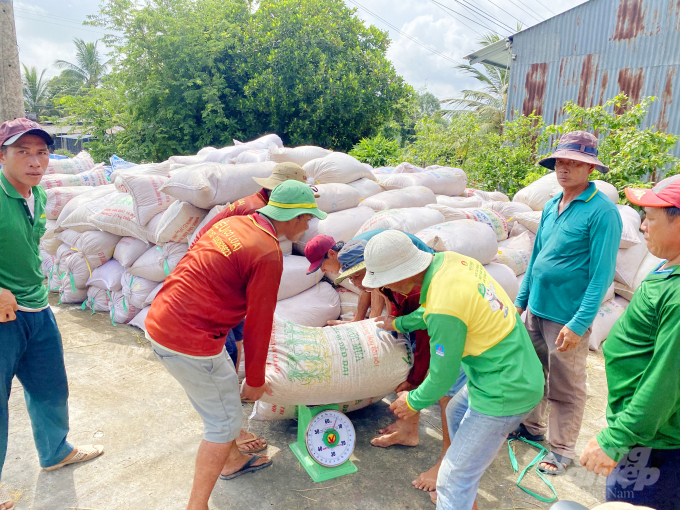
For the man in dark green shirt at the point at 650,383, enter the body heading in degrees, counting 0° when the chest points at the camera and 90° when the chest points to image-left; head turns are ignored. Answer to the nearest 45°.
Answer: approximately 90°

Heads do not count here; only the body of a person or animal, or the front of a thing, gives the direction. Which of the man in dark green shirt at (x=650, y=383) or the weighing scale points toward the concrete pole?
the man in dark green shirt

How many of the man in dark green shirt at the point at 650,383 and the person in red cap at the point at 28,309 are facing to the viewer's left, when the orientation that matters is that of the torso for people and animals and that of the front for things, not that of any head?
1

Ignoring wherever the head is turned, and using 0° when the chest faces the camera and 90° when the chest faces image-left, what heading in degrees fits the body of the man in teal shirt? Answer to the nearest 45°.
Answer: approximately 45°

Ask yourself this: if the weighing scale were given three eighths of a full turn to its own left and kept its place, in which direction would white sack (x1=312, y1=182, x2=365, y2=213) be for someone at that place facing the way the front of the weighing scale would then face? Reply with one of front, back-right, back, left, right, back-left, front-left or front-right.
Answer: front

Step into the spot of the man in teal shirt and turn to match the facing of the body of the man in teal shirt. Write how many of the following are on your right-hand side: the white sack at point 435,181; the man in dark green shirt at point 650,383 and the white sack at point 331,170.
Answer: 2

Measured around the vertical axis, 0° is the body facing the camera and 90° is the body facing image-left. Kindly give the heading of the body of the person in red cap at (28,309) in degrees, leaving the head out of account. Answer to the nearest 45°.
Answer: approximately 315°

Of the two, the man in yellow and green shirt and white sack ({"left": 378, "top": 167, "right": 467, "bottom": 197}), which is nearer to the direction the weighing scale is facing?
the man in yellow and green shirt

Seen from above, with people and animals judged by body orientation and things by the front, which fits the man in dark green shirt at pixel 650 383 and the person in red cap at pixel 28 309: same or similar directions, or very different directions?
very different directions

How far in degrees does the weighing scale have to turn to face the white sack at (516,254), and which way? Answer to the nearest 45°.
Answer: approximately 90° to its left
